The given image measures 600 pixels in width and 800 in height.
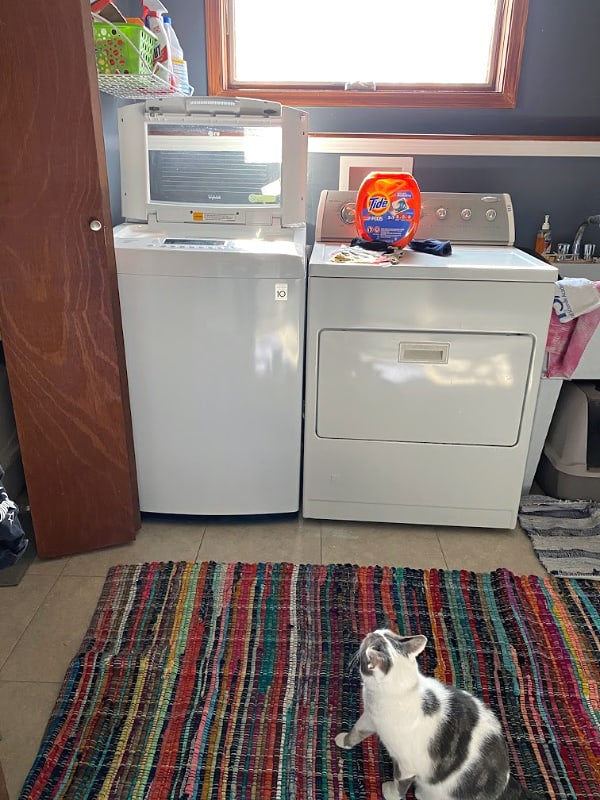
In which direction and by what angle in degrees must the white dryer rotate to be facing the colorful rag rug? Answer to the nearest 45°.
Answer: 0° — it already faces it

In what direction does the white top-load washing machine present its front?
toward the camera

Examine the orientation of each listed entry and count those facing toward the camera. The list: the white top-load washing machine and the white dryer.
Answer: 2

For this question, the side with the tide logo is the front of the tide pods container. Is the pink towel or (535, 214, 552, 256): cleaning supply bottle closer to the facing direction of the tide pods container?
the pink towel

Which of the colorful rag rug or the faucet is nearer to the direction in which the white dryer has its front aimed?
the colorful rag rug

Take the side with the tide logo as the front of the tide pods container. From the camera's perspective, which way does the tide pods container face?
toward the camera

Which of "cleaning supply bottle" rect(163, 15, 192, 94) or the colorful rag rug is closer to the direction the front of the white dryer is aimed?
the colorful rag rug

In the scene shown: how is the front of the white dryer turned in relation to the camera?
facing the viewer

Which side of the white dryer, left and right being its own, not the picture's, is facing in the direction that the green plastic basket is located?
right

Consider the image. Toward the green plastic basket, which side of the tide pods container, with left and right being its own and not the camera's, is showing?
right

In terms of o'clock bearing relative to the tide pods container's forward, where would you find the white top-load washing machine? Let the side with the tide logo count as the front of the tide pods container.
The white top-load washing machine is roughly at 2 o'clock from the tide pods container.
